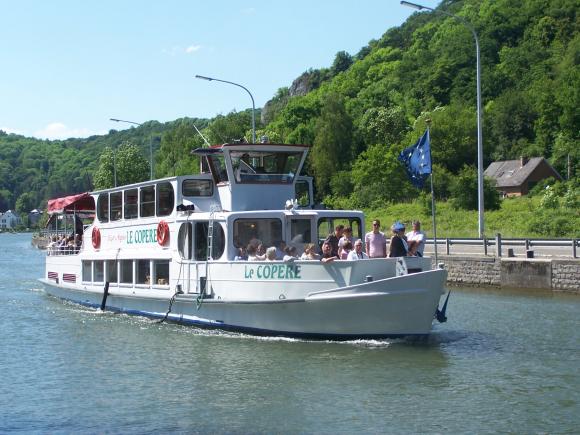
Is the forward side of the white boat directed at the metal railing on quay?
no

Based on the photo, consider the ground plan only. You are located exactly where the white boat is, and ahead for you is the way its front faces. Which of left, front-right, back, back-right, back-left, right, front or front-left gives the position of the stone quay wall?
left

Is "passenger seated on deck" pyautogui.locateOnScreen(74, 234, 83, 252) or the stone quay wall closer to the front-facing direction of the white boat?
the stone quay wall

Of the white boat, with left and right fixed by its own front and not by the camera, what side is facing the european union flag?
front

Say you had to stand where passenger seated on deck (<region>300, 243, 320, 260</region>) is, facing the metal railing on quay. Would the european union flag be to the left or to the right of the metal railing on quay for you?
right

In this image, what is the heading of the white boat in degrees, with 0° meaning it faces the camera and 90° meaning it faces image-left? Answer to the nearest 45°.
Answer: approximately 315°

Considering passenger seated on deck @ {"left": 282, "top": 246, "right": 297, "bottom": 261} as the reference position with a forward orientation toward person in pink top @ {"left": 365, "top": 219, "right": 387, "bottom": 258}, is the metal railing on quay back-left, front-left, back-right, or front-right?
front-left
